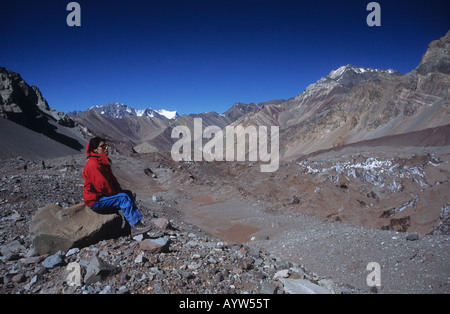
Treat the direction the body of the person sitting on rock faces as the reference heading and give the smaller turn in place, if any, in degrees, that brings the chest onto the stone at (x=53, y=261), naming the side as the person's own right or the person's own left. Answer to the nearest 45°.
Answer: approximately 135° to the person's own right

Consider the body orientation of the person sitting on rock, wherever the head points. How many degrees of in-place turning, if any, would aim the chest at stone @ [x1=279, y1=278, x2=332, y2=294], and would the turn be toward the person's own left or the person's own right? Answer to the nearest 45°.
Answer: approximately 45° to the person's own right

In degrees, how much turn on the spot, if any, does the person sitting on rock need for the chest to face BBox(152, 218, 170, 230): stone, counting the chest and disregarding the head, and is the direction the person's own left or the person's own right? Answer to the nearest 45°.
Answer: approximately 45° to the person's own left

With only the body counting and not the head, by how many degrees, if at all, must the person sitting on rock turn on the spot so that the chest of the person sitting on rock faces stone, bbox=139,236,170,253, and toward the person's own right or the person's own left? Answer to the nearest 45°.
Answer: approximately 45° to the person's own right

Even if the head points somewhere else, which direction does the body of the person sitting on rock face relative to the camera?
to the viewer's right

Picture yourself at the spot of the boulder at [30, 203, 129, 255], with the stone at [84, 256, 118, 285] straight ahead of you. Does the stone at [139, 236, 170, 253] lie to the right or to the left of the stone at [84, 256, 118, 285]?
left
